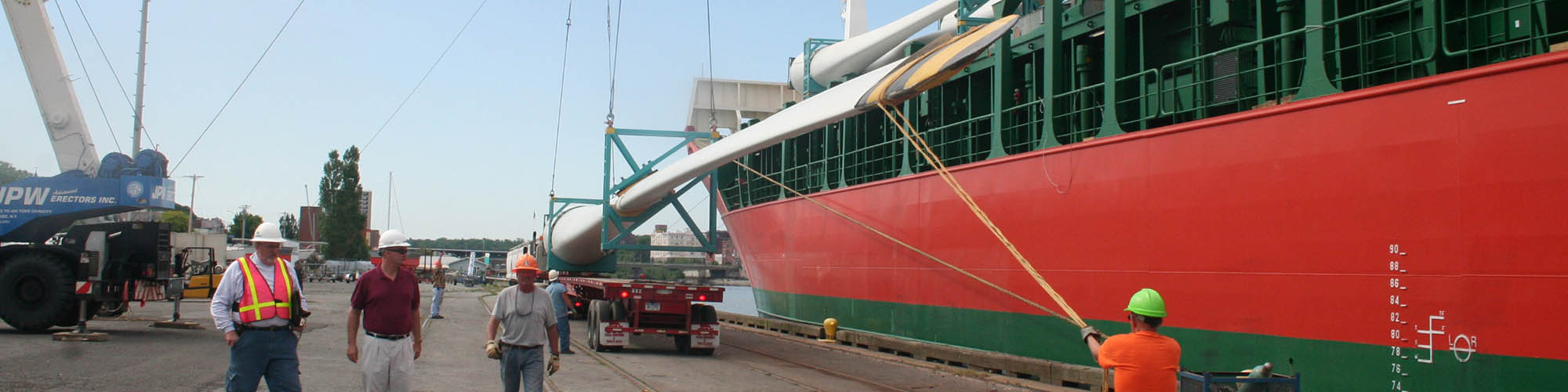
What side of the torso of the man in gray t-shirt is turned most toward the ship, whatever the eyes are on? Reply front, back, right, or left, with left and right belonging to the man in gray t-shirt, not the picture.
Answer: left

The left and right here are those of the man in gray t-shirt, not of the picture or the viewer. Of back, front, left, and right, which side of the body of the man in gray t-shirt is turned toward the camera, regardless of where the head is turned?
front

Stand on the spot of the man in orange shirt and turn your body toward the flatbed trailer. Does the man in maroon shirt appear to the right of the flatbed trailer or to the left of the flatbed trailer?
left

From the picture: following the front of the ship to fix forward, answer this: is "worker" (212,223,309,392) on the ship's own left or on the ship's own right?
on the ship's own left

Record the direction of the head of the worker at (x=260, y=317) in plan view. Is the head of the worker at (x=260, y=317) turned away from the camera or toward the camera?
toward the camera

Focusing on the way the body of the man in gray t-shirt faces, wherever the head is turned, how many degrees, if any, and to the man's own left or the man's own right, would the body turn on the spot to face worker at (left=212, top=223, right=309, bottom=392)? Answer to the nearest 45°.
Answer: approximately 45° to the man's own right

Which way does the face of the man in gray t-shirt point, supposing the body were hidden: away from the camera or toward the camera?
toward the camera

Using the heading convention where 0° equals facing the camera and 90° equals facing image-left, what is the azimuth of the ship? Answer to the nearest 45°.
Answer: approximately 135°

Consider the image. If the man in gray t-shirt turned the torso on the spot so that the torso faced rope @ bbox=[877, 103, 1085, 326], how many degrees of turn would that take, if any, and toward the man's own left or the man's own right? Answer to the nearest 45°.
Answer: approximately 135° to the man's own left

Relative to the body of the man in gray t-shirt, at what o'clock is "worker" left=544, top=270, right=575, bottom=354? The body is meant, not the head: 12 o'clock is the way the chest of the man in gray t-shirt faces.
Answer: The worker is roughly at 6 o'clock from the man in gray t-shirt.

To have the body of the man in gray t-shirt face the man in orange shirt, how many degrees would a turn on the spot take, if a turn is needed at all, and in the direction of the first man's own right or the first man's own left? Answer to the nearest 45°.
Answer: approximately 45° to the first man's own left

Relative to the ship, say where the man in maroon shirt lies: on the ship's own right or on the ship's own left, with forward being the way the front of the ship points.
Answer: on the ship's own left
